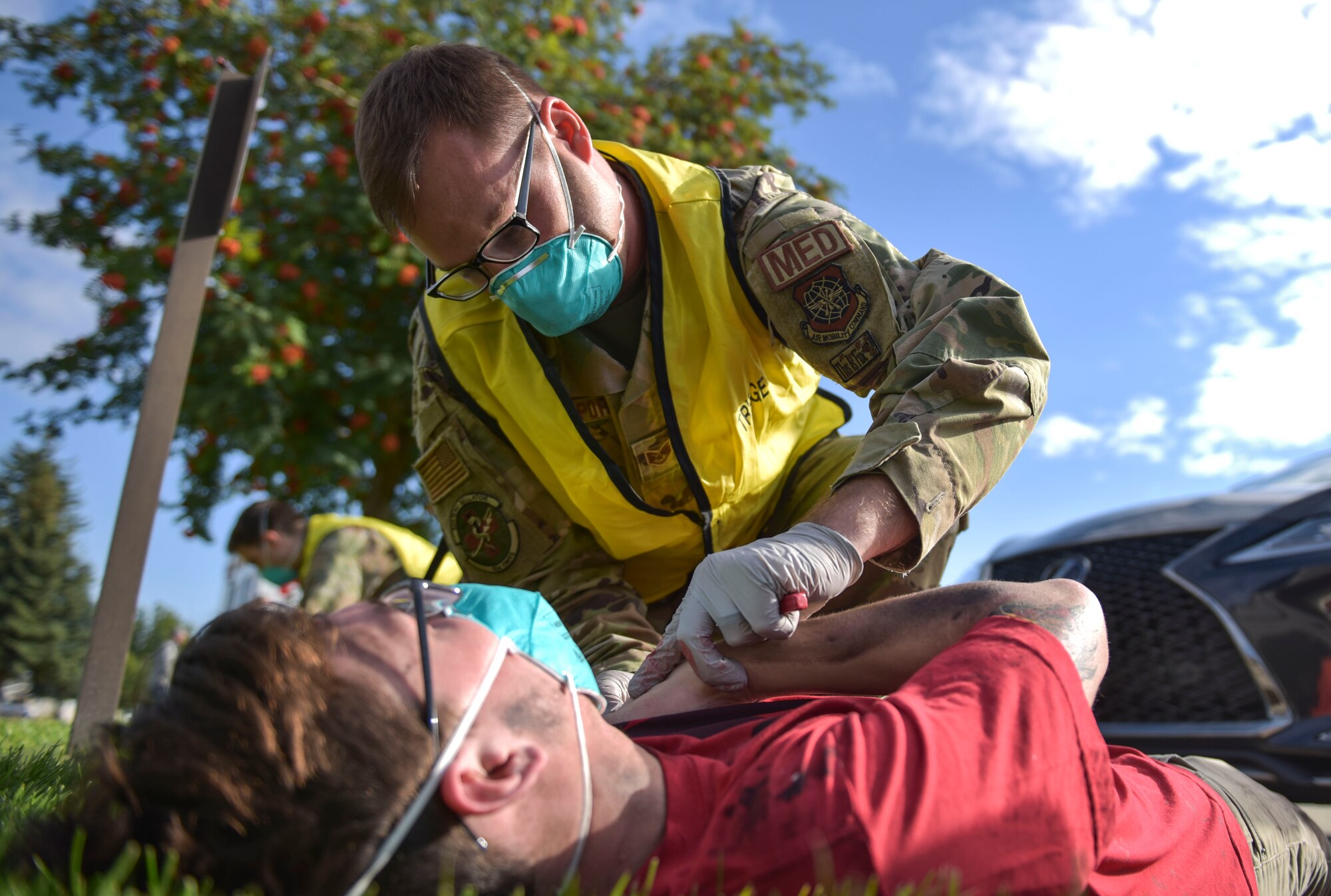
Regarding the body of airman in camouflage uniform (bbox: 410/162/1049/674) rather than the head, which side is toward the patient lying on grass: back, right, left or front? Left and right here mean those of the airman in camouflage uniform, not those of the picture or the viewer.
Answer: front

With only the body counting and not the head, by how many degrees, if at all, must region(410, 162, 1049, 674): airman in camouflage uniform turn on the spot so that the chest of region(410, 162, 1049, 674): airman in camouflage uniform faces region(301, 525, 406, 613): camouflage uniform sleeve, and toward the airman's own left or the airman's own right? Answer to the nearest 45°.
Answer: approximately 90° to the airman's own right

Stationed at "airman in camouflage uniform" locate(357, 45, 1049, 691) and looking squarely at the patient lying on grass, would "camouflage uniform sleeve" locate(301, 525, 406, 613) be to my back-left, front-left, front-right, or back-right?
back-right

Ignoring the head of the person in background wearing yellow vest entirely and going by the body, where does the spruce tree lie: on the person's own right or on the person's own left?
on the person's own right

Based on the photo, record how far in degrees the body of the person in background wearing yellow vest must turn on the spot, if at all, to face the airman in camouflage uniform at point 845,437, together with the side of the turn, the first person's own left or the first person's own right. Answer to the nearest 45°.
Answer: approximately 90° to the first person's own left

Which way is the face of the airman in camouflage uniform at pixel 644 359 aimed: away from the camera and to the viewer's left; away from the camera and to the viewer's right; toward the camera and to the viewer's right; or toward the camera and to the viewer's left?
toward the camera and to the viewer's left

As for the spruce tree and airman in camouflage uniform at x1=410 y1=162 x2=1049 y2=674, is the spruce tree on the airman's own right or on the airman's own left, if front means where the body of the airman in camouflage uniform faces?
on the airman's own right

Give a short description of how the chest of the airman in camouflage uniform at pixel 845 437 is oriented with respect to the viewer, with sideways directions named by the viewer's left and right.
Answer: facing the viewer and to the left of the viewer

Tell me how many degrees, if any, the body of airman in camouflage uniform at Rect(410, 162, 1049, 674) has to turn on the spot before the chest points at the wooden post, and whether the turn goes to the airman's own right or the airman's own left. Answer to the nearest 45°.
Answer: approximately 90° to the airman's own right

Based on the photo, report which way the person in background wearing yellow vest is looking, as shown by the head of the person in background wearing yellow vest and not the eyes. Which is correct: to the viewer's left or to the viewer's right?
to the viewer's left

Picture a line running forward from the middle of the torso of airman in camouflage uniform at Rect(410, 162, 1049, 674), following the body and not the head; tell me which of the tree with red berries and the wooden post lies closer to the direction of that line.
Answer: the wooden post

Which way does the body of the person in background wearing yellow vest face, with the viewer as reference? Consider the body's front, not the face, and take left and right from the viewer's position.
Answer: facing to the left of the viewer
